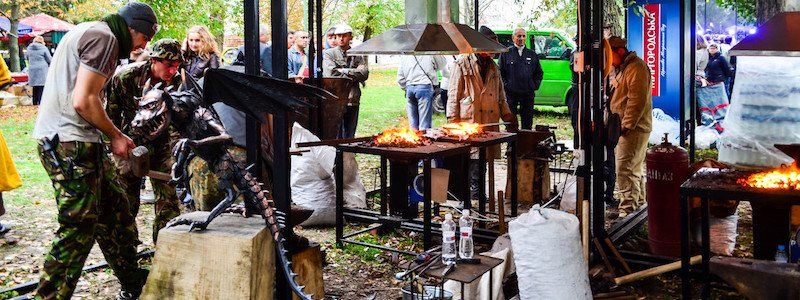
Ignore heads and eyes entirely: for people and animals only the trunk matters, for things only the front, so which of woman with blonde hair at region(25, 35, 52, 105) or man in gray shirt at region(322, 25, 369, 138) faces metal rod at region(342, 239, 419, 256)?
the man in gray shirt

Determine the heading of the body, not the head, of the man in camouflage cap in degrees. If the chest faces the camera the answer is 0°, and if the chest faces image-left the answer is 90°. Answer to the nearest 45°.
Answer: approximately 315°

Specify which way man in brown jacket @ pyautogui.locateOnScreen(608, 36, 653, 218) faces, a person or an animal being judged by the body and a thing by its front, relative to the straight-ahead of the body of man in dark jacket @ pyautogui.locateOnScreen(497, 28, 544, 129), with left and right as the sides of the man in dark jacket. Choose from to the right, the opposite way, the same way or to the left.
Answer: to the right

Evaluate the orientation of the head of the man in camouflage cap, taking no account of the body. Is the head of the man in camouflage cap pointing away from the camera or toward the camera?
toward the camera

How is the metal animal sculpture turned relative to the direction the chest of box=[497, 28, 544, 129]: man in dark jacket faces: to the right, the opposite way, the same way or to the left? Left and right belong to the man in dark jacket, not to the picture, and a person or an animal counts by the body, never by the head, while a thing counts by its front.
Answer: to the right

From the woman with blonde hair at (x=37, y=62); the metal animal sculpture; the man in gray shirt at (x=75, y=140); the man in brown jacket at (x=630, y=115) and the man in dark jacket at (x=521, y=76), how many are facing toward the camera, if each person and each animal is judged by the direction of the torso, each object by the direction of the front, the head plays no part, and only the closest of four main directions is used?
1

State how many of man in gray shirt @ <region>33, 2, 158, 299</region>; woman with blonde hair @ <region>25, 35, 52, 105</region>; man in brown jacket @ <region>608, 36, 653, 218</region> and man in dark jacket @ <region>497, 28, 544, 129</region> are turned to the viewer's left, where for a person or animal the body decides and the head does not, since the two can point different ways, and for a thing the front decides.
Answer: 1

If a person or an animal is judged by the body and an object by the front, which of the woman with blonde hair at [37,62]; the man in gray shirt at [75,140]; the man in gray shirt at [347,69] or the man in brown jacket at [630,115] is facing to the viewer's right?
the man in gray shirt at [75,140]

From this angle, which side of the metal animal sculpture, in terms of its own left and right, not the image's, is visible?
left

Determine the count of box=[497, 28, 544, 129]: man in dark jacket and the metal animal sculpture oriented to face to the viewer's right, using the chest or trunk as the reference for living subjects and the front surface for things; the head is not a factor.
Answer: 0

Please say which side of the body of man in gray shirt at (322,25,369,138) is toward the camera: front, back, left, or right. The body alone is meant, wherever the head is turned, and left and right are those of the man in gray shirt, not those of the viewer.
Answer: front

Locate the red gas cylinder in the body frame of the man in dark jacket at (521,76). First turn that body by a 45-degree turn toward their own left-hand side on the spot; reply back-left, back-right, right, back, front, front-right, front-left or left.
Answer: front-right

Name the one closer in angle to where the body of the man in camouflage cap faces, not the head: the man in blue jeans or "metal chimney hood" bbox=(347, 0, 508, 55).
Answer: the metal chimney hood

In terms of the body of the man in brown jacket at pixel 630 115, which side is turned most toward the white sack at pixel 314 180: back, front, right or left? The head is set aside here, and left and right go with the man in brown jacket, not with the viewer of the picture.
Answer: front

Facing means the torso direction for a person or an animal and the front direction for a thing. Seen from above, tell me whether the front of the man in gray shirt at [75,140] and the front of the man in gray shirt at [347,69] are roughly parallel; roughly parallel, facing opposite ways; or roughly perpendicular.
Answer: roughly perpendicular

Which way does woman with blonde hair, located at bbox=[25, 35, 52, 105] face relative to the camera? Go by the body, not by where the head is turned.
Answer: away from the camera
